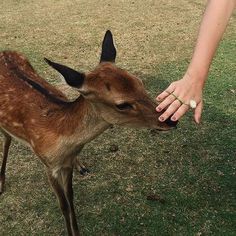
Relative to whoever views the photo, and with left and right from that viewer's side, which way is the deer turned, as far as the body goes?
facing the viewer and to the right of the viewer
